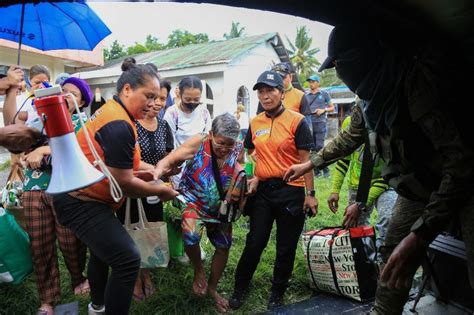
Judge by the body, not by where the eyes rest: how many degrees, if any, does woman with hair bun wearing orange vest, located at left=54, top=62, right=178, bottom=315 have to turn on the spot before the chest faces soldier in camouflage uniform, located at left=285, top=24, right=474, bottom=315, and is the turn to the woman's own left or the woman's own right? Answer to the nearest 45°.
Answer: approximately 45° to the woman's own right

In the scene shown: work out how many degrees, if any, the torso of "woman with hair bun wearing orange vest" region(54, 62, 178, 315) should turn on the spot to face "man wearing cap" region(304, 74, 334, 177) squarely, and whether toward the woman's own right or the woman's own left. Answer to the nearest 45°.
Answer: approximately 45° to the woman's own left

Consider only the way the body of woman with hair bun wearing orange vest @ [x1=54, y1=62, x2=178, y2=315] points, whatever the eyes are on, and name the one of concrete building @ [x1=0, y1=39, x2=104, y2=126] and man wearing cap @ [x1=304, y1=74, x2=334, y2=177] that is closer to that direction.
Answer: the man wearing cap

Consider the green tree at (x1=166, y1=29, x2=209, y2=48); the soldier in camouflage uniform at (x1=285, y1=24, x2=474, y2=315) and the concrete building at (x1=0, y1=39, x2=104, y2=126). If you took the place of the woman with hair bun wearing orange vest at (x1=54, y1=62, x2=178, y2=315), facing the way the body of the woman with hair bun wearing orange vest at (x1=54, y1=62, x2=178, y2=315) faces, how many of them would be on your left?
2

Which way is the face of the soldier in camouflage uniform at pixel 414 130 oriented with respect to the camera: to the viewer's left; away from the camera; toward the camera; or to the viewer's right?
to the viewer's left

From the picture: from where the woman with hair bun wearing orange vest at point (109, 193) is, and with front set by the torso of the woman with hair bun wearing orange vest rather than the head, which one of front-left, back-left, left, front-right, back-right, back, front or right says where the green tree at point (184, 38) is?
left

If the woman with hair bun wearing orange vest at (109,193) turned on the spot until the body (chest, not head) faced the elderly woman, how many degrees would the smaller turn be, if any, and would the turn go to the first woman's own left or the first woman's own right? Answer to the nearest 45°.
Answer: approximately 45° to the first woman's own left

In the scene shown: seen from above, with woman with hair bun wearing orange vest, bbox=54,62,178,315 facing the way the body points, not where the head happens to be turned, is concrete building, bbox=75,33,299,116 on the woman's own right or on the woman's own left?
on the woman's own left

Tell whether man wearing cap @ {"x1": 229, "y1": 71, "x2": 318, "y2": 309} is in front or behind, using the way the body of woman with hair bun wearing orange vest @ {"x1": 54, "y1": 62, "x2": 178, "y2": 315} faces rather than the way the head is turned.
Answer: in front

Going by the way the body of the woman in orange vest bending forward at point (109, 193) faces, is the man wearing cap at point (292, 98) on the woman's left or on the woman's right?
on the woman's left

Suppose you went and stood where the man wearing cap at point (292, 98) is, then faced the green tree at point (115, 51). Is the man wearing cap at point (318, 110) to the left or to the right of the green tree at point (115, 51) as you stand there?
right

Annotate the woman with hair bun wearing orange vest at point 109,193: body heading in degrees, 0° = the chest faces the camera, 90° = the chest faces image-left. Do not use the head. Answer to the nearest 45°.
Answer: approximately 270°

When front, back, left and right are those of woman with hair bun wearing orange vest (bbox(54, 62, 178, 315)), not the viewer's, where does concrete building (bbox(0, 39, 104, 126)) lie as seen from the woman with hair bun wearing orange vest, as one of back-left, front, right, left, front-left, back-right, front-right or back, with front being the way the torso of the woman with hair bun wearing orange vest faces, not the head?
left

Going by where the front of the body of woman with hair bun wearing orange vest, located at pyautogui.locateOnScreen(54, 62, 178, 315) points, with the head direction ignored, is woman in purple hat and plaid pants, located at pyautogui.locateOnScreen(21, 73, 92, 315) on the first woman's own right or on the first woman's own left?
on the first woman's own left
